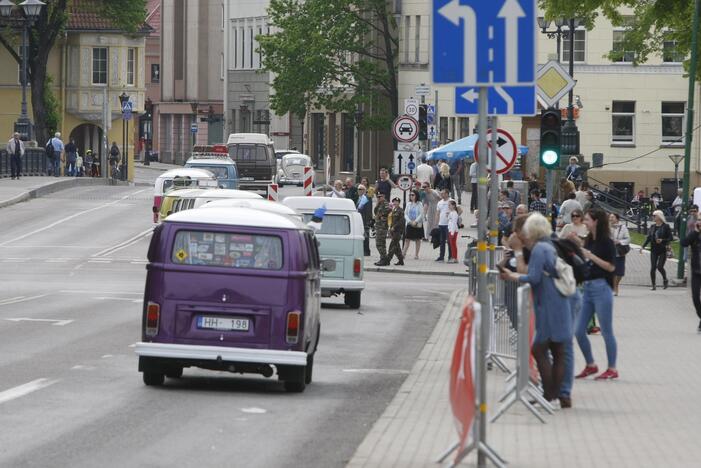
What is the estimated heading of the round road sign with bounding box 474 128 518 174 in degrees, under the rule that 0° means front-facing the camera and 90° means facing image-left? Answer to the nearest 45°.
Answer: approximately 0°

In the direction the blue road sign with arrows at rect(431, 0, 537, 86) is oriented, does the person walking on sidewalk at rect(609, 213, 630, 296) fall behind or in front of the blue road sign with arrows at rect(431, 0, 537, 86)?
behind

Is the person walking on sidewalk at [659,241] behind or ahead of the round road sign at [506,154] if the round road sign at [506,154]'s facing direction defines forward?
behind

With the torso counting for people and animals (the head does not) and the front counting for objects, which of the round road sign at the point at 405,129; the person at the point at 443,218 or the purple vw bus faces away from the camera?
the purple vw bus

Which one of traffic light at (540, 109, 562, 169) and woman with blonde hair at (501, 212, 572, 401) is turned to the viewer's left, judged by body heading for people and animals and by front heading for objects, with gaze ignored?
the woman with blonde hair

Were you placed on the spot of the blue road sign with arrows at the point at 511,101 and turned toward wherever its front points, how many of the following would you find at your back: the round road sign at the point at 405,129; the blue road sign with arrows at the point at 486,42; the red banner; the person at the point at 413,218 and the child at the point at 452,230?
3

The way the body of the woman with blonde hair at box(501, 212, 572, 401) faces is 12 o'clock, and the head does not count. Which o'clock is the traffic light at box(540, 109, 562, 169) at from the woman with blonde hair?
The traffic light is roughly at 3 o'clock from the woman with blonde hair.
